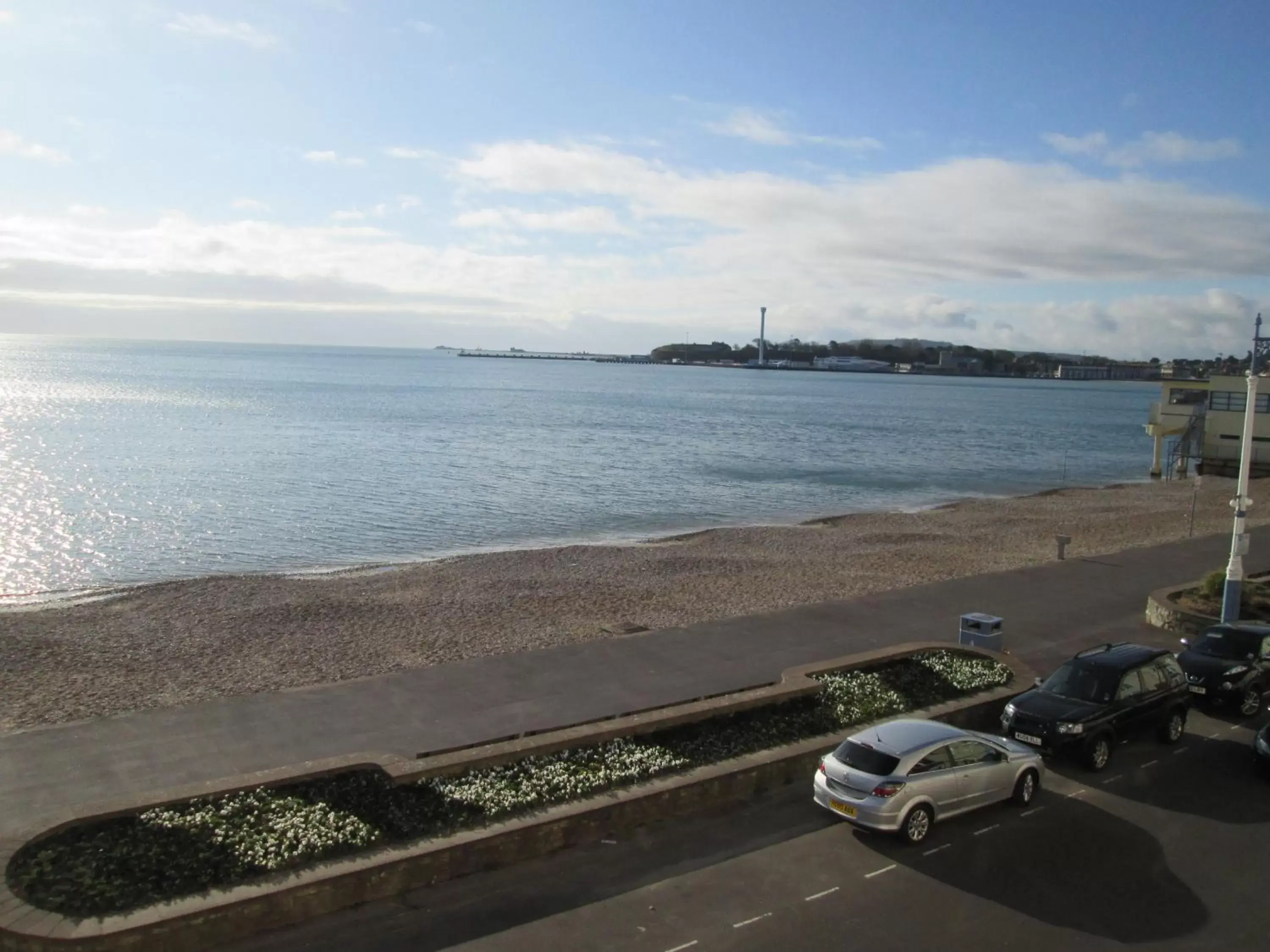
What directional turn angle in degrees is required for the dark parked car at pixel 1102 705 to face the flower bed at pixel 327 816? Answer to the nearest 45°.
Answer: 0° — it already faces it

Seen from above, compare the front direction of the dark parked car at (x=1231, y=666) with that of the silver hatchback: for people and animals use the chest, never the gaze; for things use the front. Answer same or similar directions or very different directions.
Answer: very different directions

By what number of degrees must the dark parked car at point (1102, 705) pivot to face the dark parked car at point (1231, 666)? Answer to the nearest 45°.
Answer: approximately 180°

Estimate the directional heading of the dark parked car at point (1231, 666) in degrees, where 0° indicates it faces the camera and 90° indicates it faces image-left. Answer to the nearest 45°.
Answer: approximately 45°

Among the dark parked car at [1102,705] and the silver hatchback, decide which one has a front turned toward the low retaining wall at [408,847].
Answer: the dark parked car

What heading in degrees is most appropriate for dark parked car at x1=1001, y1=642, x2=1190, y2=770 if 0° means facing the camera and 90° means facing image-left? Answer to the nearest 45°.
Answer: approximately 45°

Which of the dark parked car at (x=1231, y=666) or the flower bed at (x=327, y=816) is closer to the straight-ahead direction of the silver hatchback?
the dark parked car

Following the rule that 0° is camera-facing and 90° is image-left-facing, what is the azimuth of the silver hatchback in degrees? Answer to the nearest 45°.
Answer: approximately 225°

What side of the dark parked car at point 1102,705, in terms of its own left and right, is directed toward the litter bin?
right
